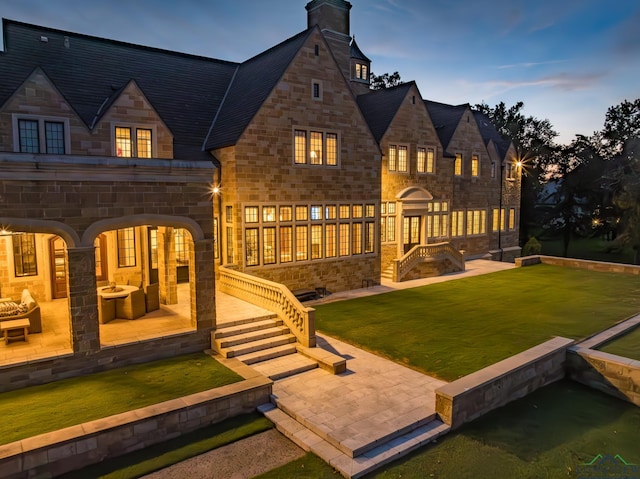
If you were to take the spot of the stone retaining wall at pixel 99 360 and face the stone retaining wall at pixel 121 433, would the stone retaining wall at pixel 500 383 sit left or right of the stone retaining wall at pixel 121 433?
left

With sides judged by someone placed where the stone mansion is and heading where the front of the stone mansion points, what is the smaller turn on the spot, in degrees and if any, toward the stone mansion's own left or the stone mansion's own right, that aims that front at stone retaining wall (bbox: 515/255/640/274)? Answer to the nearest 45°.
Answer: approximately 45° to the stone mansion's own left

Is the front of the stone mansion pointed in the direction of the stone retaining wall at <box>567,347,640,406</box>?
yes

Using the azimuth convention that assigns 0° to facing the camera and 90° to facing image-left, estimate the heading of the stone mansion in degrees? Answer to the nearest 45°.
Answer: approximately 315°

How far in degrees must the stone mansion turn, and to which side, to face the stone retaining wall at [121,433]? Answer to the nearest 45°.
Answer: approximately 45° to its right

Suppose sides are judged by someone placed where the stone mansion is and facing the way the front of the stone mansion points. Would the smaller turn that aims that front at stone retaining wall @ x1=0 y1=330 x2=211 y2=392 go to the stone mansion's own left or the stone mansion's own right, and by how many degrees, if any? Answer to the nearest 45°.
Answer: approximately 45° to the stone mansion's own right
